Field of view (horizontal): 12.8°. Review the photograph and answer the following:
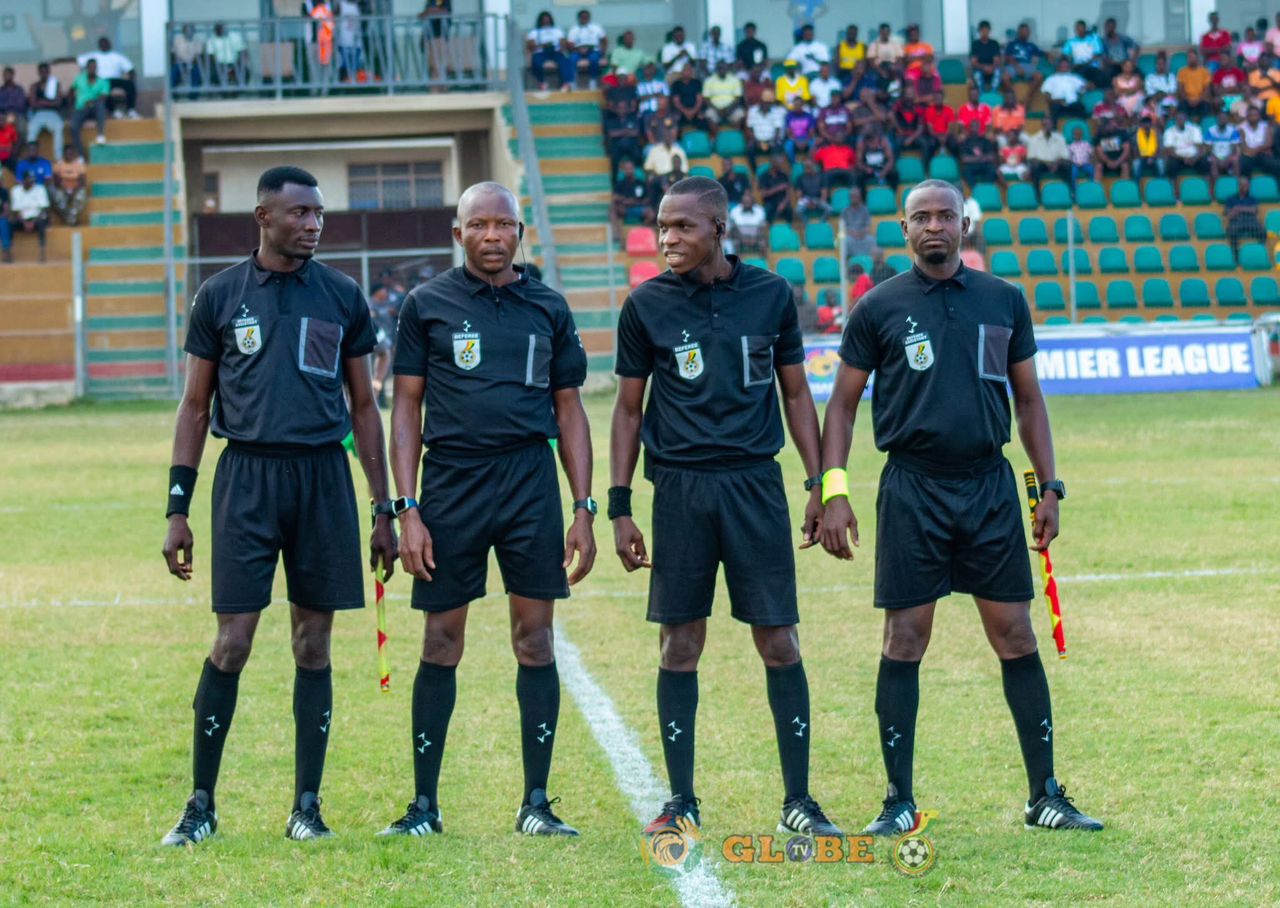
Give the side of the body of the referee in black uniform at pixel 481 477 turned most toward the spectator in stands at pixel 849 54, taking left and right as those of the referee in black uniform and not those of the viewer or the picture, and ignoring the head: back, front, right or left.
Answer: back

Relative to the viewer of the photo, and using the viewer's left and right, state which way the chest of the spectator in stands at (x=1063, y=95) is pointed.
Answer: facing the viewer

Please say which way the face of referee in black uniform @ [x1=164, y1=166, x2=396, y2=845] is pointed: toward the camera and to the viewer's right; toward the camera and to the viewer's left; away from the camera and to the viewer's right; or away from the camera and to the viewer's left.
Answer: toward the camera and to the viewer's right

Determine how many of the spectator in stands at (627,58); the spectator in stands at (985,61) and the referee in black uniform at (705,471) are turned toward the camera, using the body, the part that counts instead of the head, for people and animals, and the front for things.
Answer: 3

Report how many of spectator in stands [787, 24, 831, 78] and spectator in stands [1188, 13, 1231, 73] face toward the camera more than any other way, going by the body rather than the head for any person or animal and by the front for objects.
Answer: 2

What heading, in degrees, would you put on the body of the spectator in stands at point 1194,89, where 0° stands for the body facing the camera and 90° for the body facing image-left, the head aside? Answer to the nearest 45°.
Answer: approximately 0°

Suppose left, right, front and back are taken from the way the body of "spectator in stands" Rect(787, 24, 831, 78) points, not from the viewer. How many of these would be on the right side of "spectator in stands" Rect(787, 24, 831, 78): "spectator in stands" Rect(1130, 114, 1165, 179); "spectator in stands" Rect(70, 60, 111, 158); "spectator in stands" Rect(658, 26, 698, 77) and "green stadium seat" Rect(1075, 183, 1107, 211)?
2

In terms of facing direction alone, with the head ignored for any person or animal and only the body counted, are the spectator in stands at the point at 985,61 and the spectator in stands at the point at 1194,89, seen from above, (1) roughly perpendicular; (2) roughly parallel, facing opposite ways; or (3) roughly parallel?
roughly parallel

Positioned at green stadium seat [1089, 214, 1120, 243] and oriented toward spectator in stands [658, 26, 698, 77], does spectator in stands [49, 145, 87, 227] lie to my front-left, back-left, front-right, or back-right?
front-left

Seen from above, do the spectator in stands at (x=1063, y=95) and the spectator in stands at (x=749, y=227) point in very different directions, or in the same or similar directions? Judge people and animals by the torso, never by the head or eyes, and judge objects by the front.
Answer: same or similar directions

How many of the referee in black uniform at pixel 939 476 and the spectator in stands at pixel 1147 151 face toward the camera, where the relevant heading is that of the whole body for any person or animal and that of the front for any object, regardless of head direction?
2

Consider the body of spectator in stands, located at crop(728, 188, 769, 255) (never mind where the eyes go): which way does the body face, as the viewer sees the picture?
toward the camera

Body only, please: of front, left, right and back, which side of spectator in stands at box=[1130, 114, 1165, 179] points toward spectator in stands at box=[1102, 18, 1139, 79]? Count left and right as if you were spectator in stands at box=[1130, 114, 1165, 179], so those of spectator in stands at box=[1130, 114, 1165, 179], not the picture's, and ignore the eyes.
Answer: back
